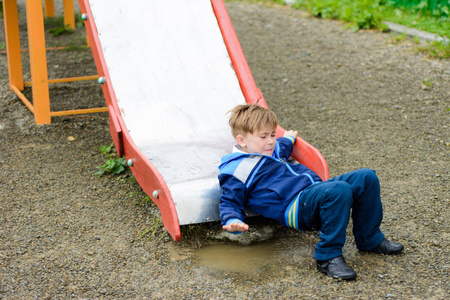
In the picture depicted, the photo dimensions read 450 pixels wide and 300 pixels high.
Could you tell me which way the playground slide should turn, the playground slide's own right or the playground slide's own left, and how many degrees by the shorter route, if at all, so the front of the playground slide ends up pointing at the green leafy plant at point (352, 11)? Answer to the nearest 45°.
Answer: approximately 90° to the playground slide's own left

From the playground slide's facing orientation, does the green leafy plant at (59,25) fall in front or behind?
behind

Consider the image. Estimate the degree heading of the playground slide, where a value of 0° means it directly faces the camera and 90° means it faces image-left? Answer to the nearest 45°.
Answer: approximately 315°
